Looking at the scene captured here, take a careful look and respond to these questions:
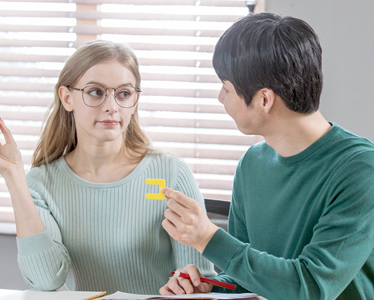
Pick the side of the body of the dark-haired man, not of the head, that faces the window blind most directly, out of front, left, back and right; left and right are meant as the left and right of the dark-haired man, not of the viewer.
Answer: right

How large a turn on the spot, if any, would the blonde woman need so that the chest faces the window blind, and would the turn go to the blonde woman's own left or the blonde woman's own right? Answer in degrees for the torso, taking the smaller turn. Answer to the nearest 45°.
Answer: approximately 180°

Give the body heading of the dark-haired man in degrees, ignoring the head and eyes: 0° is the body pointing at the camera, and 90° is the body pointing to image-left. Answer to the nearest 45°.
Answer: approximately 45°

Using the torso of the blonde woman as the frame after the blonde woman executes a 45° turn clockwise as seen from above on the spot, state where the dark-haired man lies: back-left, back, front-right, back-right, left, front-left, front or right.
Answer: left

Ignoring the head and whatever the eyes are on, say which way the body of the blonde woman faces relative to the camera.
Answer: toward the camera
